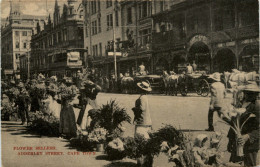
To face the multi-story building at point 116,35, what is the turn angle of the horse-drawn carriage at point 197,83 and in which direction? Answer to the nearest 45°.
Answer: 0° — it already faces it

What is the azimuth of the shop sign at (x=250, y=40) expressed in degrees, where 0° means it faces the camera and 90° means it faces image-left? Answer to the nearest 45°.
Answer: approximately 45°
